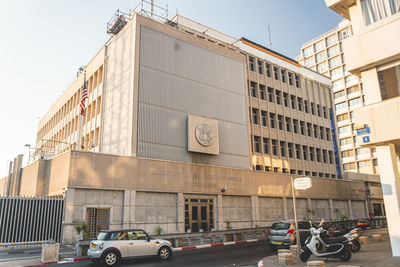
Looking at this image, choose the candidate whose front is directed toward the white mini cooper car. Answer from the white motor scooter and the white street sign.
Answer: the white motor scooter

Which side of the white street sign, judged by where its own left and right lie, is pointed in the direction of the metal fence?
right

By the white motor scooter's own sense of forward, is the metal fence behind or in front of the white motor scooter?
in front

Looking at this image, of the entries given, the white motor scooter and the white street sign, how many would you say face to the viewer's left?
1

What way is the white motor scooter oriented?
to the viewer's left

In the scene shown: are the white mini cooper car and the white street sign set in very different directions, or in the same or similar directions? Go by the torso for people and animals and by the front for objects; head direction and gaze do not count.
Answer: very different directions

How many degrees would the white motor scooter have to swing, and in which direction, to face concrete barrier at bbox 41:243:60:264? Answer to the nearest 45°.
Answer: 0° — it already faces it

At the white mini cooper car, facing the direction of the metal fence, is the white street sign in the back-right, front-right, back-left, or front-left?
back-right

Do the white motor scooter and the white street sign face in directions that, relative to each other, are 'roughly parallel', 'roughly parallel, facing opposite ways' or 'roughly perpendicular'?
roughly perpendicular

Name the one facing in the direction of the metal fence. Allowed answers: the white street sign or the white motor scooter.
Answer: the white motor scooter
